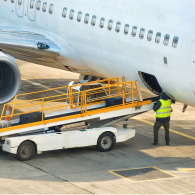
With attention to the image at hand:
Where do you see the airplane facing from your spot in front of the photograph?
facing the viewer and to the right of the viewer
